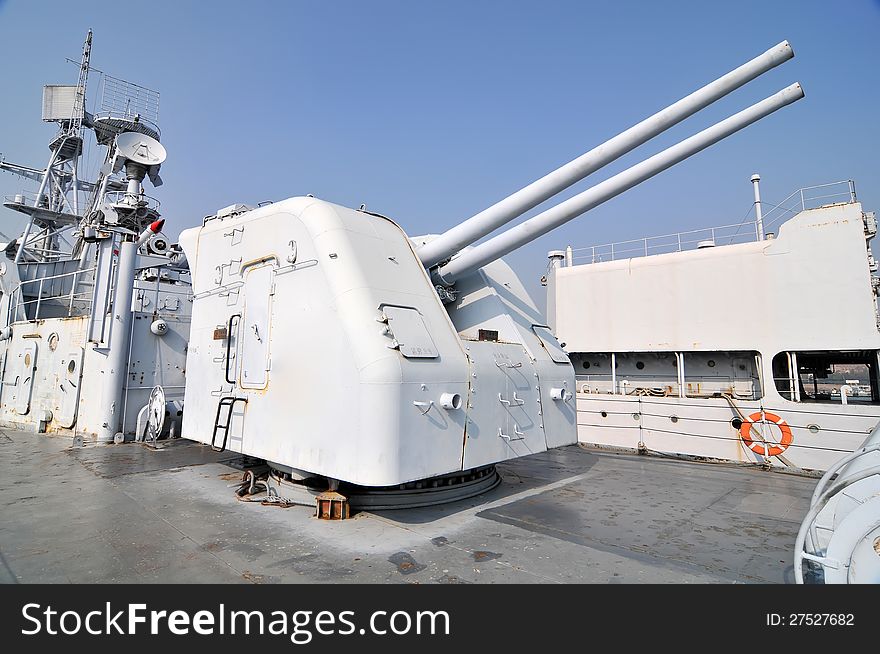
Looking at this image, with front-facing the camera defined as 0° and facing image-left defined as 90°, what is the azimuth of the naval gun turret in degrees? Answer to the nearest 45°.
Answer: approximately 315°

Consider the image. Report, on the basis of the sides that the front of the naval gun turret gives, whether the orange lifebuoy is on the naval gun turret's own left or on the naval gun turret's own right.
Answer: on the naval gun turret's own left
